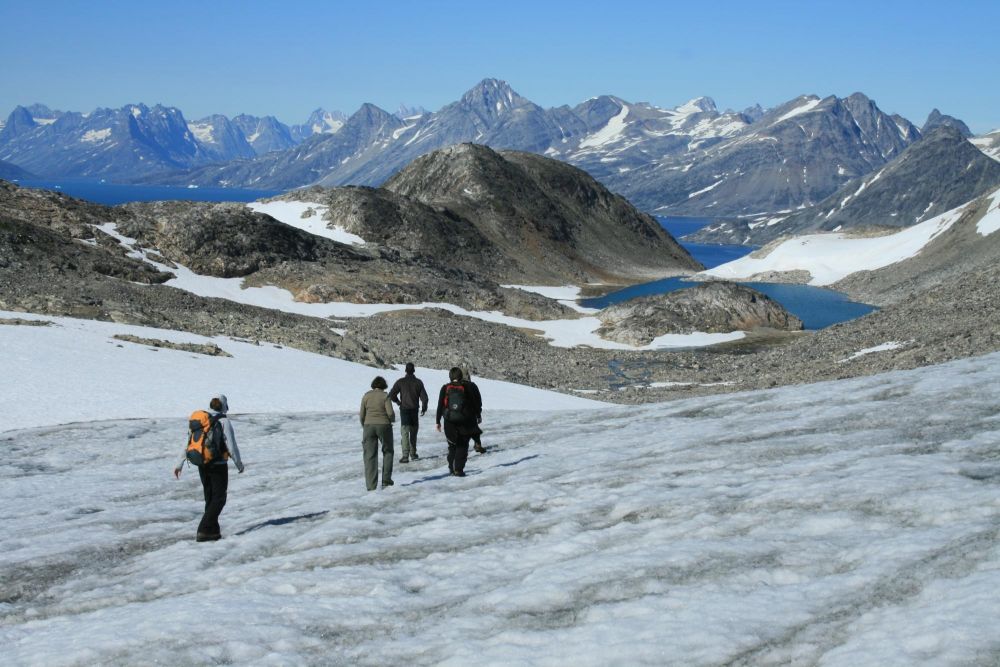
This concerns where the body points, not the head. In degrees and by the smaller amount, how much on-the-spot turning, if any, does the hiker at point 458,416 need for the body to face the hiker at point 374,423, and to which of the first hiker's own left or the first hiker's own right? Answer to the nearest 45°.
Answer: approximately 135° to the first hiker's own left

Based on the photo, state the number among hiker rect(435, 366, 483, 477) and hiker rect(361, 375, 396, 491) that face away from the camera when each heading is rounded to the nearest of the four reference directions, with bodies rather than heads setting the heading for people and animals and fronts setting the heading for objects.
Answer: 2

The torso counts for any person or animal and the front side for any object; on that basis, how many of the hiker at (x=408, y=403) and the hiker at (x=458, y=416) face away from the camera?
2

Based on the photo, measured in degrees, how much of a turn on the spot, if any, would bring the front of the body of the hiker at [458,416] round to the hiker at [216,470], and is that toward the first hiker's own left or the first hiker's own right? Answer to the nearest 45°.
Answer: approximately 135° to the first hiker's own left

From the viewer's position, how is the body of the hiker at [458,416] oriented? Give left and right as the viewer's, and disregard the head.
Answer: facing away from the viewer

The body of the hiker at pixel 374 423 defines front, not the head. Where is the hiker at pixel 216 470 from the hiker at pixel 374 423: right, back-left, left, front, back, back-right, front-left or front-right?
back-left

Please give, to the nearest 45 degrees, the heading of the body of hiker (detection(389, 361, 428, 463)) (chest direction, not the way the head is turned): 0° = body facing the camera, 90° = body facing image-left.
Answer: approximately 180°

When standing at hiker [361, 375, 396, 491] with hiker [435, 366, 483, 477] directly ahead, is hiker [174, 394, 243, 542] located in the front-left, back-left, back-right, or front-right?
back-right

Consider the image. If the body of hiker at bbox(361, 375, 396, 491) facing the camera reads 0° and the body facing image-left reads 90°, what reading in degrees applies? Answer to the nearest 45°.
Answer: approximately 180°
